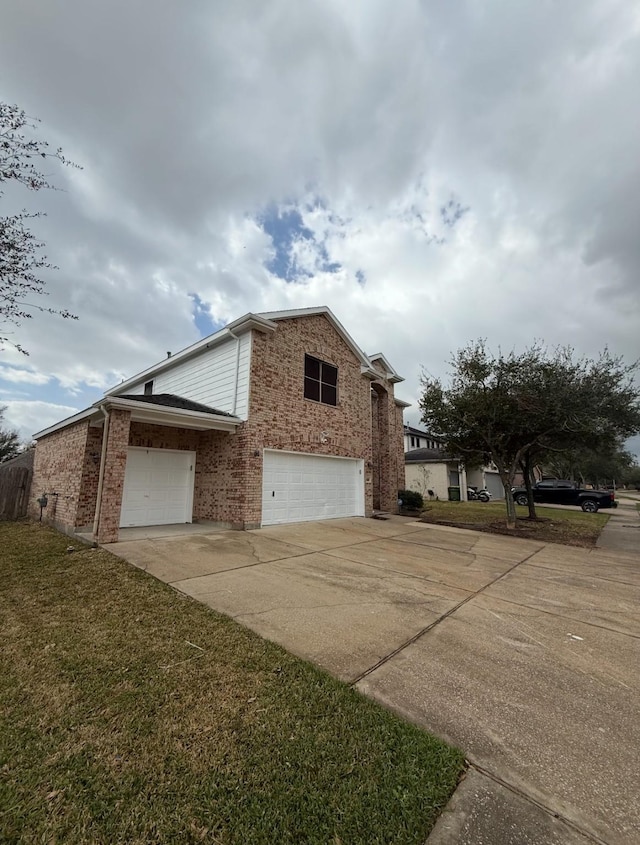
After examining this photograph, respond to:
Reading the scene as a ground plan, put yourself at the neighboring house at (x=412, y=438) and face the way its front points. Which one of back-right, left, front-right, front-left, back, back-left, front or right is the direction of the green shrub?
front-right

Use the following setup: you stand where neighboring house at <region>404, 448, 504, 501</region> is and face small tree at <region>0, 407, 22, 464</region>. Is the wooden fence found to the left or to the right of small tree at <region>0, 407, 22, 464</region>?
left

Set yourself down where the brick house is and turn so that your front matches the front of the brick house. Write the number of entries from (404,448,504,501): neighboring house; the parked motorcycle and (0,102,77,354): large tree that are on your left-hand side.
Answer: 2

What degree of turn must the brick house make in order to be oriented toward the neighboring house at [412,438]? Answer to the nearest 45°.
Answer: approximately 90° to its left

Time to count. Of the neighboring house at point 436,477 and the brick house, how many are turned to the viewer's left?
0

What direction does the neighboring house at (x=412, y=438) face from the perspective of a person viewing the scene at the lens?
facing the viewer and to the right of the viewer

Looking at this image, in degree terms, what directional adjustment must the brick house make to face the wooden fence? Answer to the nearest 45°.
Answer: approximately 180°

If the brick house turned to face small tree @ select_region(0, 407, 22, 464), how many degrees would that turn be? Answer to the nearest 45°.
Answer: approximately 180°

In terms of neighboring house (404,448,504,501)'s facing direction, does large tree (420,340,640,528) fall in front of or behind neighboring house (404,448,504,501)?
in front

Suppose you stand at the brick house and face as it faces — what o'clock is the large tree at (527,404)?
The large tree is roughly at 11 o'clock from the brick house.

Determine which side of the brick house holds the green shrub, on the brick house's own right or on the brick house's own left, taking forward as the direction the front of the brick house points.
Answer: on the brick house's own left

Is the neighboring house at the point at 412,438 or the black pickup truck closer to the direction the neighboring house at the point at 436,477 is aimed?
the black pickup truck
